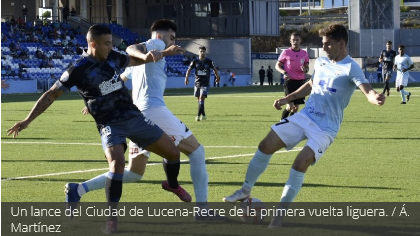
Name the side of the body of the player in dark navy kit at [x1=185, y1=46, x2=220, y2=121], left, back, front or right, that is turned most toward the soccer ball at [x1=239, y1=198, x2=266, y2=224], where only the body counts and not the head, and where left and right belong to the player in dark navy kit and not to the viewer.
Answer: front

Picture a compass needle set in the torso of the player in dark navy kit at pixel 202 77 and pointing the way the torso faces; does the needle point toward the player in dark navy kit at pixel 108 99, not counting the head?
yes

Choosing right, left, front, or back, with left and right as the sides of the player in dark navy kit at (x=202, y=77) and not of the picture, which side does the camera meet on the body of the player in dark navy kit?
front
